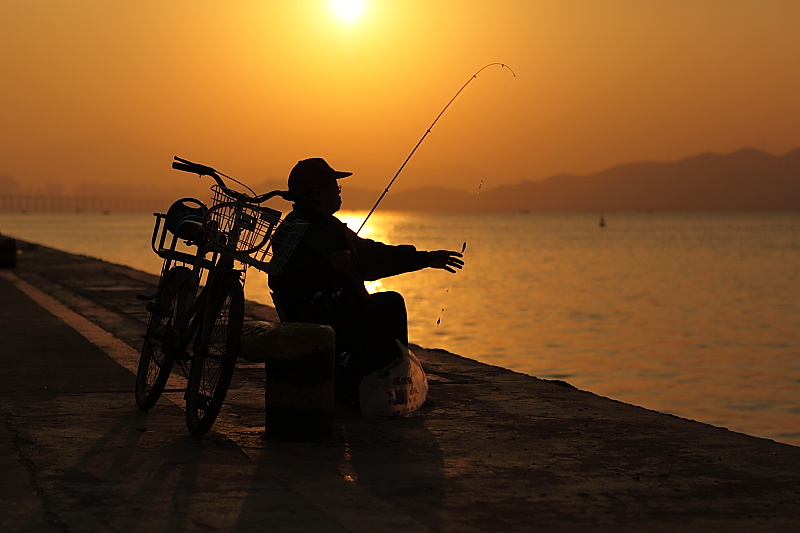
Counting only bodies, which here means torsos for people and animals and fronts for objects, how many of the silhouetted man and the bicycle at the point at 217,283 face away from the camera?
0

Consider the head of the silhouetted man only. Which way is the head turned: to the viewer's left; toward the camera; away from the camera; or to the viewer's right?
to the viewer's right

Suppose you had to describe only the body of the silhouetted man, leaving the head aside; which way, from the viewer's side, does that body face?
to the viewer's right

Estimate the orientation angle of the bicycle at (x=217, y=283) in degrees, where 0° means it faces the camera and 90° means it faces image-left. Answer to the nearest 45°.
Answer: approximately 315°

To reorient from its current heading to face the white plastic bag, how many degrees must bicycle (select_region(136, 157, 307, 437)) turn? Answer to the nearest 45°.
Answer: approximately 45° to its left
